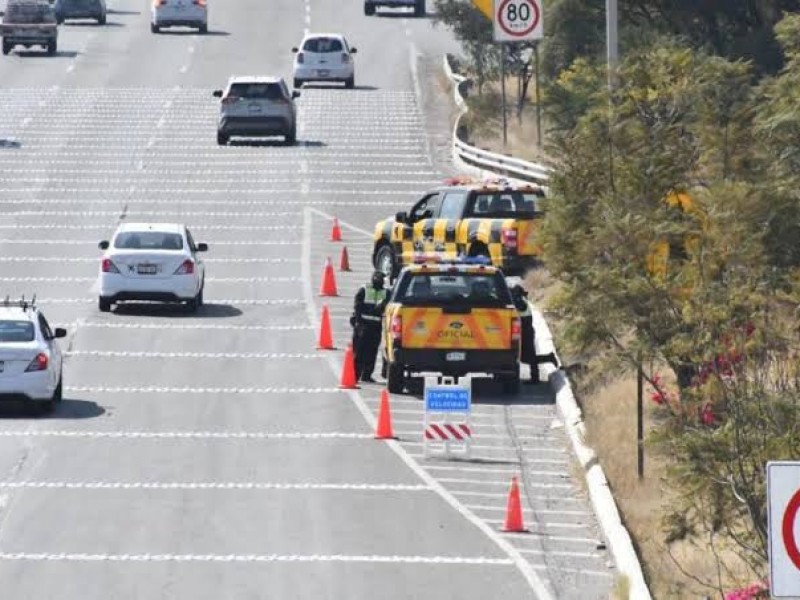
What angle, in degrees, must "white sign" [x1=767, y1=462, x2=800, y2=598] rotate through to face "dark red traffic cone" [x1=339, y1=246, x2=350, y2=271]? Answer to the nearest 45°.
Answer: approximately 180°

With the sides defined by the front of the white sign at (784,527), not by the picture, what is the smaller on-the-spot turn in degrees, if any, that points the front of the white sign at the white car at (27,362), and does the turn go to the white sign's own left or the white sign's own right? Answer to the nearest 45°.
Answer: approximately 135° to the white sign's own right

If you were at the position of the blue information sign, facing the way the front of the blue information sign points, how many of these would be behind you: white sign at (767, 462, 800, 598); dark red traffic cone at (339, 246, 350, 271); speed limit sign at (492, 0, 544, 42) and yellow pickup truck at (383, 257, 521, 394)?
3

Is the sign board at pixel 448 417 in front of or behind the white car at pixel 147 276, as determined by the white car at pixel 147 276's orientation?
behind

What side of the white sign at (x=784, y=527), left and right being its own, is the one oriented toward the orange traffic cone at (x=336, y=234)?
back

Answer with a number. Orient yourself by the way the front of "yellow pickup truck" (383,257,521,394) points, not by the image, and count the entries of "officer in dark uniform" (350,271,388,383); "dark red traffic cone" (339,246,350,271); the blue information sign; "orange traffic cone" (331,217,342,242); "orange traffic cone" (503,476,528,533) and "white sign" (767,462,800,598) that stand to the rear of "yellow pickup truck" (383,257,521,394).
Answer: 3

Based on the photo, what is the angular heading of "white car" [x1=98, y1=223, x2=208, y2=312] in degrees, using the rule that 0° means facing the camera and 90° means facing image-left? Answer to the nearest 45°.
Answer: approximately 180°

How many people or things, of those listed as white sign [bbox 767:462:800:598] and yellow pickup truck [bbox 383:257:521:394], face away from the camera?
1

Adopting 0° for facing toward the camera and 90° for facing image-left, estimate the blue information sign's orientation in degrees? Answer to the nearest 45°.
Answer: approximately 0°

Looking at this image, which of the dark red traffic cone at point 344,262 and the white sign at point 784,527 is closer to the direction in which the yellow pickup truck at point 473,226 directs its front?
the dark red traffic cone

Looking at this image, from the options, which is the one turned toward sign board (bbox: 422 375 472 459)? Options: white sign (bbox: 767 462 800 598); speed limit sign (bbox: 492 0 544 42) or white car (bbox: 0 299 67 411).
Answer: the speed limit sign
